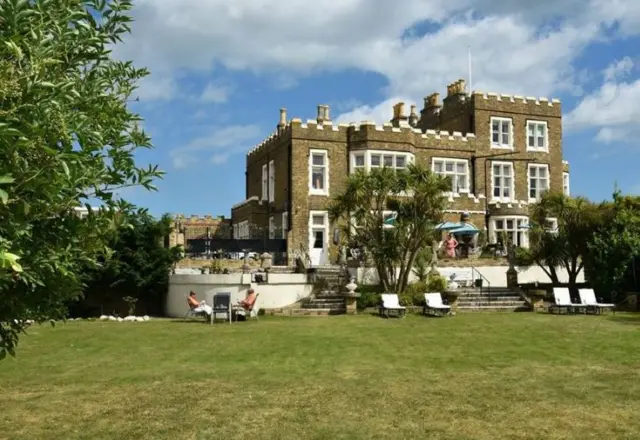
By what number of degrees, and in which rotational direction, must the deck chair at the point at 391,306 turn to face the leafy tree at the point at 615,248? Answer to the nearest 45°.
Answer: approximately 90° to its left

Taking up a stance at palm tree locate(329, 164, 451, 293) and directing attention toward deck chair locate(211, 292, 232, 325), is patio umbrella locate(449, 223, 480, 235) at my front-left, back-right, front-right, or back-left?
back-right

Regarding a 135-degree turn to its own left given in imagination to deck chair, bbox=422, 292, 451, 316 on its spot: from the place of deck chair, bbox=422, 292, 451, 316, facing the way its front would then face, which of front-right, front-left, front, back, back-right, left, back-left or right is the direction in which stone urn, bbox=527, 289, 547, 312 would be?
front-right

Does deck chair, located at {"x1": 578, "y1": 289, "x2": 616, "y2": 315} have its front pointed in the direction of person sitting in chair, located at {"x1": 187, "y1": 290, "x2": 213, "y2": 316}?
no

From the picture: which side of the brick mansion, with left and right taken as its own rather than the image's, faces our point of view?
front

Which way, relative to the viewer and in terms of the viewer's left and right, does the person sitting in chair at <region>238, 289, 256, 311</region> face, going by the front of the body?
facing the viewer and to the left of the viewer

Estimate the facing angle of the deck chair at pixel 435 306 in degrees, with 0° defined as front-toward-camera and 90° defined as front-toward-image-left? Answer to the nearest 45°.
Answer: approximately 315°

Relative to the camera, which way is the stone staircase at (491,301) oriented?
toward the camera

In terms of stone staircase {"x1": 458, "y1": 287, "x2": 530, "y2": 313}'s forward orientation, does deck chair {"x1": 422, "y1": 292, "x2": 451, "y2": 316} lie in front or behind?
in front

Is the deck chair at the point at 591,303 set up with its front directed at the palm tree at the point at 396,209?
no

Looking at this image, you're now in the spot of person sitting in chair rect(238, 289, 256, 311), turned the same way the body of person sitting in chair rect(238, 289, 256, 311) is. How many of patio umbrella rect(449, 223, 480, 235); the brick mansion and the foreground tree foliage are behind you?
2

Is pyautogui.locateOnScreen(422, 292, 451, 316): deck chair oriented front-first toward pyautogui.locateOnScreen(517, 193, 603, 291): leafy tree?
no

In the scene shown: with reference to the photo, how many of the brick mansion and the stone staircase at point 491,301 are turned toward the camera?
2

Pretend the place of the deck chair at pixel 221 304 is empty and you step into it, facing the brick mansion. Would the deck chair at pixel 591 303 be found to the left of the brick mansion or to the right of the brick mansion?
right

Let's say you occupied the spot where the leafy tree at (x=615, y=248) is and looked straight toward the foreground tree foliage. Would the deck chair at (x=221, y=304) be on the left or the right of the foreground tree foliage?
right
